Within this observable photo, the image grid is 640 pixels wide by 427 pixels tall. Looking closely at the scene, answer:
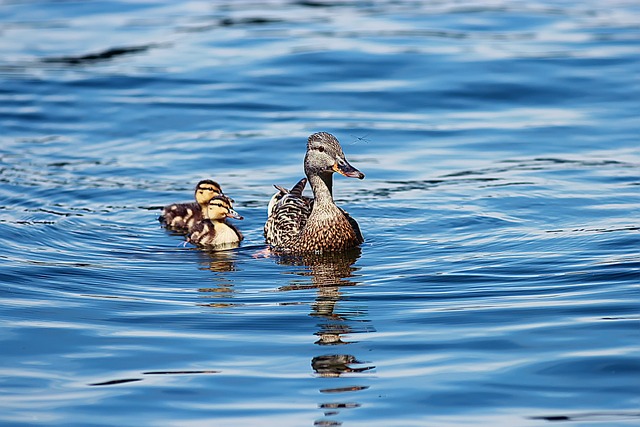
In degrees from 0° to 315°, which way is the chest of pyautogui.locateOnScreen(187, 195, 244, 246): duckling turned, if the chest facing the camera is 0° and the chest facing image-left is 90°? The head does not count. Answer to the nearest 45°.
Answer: approximately 315°

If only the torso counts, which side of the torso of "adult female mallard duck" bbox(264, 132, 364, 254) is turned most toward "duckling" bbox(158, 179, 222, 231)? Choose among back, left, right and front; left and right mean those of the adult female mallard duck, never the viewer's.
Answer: back

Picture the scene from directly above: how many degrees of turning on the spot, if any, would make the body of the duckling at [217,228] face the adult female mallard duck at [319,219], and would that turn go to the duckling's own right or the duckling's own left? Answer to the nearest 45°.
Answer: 0° — it already faces it

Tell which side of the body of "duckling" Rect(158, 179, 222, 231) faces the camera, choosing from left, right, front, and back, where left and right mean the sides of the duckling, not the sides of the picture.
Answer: right

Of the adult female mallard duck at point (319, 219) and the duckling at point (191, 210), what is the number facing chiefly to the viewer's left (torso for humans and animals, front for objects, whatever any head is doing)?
0

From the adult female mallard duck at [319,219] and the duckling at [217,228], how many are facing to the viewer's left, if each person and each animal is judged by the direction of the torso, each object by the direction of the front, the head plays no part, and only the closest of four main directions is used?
0

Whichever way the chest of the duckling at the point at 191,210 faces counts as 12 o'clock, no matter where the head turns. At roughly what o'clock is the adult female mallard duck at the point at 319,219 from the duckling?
The adult female mallard duck is roughly at 1 o'clock from the duckling.

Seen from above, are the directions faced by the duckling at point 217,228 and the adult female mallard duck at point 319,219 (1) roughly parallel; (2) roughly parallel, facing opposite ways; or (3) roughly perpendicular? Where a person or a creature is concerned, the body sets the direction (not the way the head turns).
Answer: roughly parallel

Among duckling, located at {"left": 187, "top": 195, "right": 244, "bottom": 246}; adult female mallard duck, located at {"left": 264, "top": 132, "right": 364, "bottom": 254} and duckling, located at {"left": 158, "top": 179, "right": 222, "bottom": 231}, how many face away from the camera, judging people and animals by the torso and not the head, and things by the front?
0

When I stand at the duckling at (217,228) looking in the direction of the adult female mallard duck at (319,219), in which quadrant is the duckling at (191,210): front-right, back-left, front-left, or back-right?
back-left
